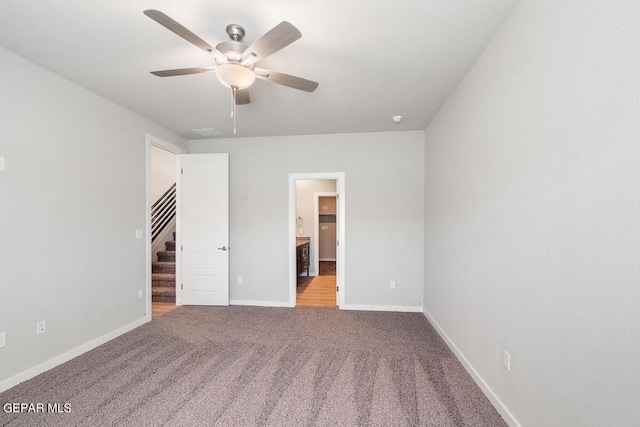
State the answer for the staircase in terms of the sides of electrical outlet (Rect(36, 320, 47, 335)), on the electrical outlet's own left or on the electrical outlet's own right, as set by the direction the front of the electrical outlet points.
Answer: on the electrical outlet's own left

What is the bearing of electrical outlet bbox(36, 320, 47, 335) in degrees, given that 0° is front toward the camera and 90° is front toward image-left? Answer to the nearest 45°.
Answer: approximately 315°

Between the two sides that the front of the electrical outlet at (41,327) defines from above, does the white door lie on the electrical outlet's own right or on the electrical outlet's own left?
on the electrical outlet's own left

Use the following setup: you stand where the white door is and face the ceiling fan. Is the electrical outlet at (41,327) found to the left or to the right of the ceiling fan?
right
